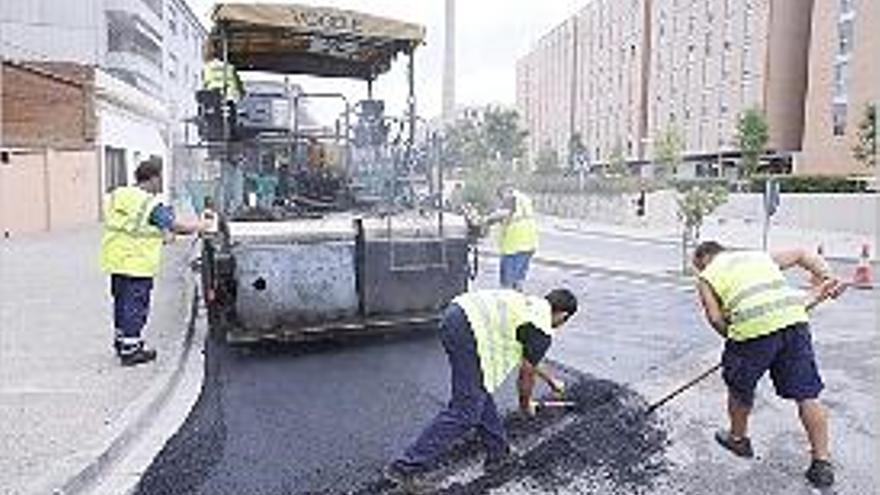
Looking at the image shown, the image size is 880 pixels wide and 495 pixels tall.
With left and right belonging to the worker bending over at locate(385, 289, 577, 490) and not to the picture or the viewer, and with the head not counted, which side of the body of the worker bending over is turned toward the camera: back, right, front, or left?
right

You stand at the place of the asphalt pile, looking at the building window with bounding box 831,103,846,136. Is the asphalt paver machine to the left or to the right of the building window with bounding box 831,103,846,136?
left

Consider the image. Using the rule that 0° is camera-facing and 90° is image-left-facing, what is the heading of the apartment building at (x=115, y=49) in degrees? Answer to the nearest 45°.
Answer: approximately 315°

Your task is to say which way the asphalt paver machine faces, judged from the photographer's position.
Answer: facing away from the viewer

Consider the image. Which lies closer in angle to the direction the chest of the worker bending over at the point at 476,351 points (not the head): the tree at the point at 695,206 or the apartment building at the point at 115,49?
the tree

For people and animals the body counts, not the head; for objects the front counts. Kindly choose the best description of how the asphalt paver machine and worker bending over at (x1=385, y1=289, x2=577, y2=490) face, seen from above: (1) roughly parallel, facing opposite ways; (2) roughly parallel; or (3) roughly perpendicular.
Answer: roughly perpendicular

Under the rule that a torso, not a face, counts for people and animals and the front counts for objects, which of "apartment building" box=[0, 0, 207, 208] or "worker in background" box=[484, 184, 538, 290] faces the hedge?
the apartment building

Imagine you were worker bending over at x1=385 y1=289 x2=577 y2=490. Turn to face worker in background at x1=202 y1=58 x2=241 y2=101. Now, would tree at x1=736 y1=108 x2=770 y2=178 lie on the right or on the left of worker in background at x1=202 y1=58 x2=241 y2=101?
right

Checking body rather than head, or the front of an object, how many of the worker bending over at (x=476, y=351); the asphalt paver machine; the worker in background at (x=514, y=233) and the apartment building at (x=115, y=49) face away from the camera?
1

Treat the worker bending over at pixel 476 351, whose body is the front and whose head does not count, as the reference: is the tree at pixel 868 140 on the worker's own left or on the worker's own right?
on the worker's own left

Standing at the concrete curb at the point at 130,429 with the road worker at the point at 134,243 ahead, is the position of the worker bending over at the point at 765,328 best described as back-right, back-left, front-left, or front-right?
back-right

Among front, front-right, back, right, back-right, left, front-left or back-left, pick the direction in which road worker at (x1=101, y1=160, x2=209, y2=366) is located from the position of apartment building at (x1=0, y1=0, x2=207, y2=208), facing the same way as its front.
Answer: front-right

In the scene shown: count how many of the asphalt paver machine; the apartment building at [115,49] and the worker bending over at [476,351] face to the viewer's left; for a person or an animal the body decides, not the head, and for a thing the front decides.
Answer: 0

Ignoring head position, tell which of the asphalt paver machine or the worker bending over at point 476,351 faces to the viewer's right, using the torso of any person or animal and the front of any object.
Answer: the worker bending over

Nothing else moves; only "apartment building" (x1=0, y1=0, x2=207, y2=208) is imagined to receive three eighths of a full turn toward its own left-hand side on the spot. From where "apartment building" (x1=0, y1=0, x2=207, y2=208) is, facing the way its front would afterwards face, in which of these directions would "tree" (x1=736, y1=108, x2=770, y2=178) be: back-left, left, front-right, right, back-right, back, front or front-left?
right

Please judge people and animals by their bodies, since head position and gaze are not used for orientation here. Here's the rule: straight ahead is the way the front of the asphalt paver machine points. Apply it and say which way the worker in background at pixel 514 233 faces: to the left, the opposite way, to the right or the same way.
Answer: to the left

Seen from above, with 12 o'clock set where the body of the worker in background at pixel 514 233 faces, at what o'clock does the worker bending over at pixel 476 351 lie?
The worker bending over is roughly at 9 o'clock from the worker in background.

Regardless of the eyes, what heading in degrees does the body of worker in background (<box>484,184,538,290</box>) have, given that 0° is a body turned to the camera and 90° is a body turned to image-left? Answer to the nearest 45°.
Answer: approximately 90°

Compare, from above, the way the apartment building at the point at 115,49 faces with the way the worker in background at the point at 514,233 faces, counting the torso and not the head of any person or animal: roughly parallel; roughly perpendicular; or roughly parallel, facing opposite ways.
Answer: roughly parallel, facing opposite ways
